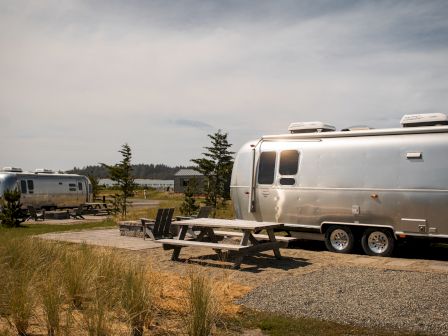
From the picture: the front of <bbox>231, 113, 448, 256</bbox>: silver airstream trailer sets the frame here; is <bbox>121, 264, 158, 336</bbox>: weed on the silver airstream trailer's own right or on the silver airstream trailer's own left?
on the silver airstream trailer's own right

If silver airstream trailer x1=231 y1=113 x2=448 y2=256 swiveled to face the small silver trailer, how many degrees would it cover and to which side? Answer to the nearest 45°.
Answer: approximately 135° to its left

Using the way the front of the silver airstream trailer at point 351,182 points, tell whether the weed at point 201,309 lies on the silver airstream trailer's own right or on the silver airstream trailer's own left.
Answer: on the silver airstream trailer's own right

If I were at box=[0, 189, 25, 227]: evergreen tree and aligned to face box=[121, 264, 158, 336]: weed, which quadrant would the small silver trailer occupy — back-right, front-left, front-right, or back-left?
back-left

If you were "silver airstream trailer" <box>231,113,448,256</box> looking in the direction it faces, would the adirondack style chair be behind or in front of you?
behind

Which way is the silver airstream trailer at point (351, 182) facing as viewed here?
to the viewer's right

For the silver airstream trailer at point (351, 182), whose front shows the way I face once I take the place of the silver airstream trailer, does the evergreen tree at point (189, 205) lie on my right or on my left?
on my left
